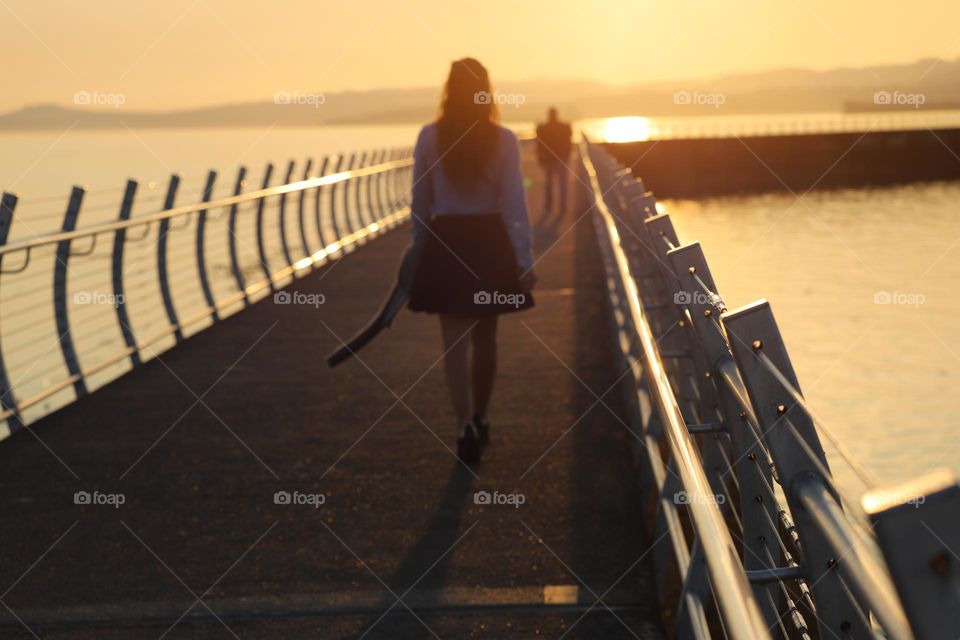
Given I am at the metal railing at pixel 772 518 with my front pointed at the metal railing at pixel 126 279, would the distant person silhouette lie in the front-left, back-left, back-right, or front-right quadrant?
front-right

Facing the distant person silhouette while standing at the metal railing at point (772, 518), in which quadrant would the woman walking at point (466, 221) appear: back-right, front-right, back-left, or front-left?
front-left

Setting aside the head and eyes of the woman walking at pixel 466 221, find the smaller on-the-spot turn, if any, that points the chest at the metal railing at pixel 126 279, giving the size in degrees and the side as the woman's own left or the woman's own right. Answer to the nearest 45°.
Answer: approximately 45° to the woman's own left

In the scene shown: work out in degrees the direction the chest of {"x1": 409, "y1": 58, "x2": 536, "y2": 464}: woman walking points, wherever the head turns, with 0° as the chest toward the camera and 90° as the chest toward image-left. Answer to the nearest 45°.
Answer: approximately 180°
